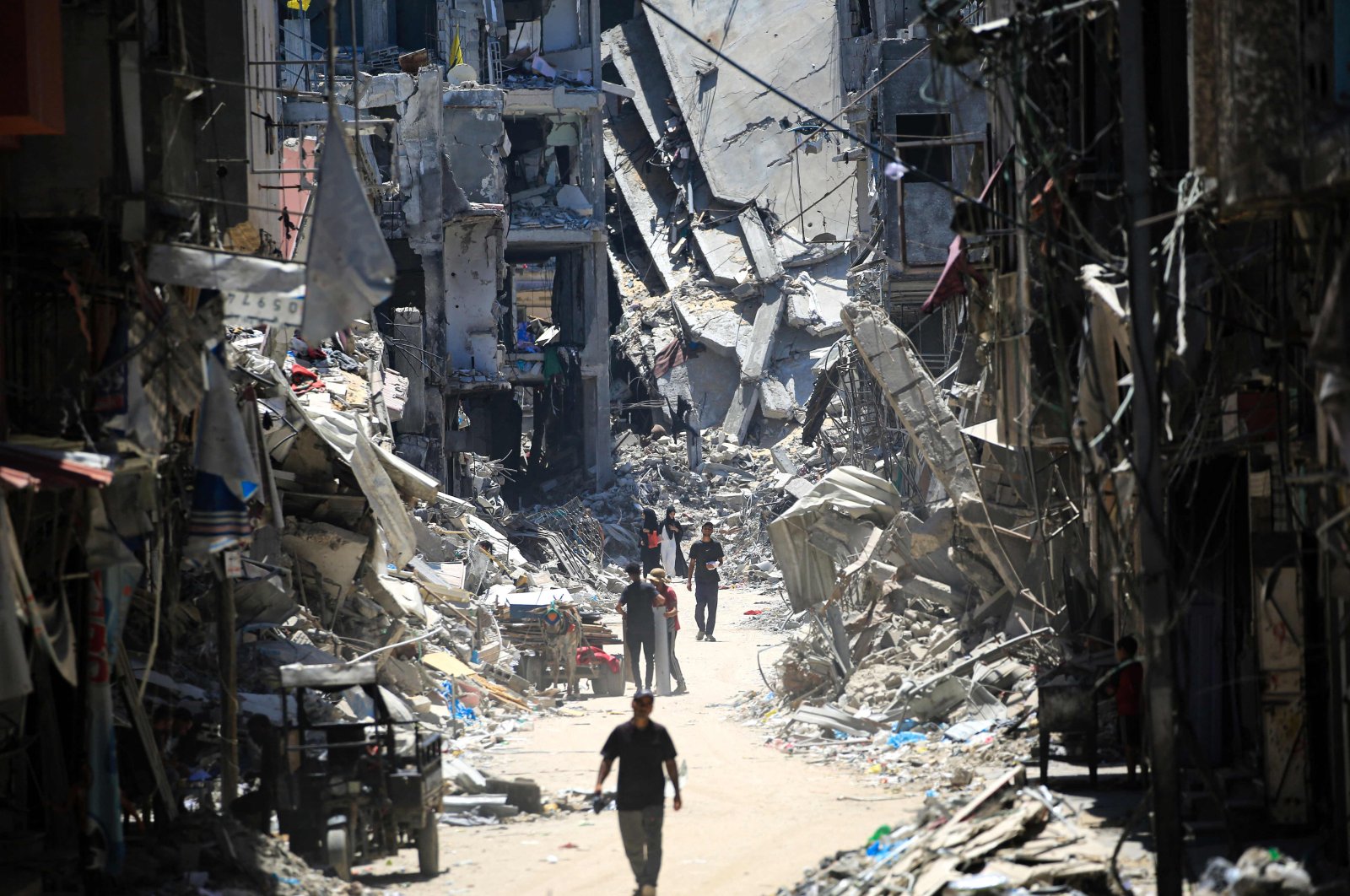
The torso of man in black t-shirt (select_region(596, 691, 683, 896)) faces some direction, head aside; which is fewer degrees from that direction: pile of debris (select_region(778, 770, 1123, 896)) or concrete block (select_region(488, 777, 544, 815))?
the pile of debris

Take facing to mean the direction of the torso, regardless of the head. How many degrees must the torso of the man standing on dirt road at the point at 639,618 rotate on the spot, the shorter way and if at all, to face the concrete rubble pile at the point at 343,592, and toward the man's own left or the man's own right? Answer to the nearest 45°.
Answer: approximately 135° to the man's own left

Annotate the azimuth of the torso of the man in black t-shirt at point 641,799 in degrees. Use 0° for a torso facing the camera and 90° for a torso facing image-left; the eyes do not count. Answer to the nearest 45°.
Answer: approximately 0°

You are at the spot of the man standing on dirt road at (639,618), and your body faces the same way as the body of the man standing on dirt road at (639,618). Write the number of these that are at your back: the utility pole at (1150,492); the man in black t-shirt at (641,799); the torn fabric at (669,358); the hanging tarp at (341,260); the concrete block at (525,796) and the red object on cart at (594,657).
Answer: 4

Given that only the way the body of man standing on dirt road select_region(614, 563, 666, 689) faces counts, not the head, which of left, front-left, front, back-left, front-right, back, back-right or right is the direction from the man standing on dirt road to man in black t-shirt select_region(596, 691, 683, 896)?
back

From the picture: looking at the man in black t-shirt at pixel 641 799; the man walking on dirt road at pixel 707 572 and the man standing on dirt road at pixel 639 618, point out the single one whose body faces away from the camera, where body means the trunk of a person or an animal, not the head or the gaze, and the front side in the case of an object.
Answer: the man standing on dirt road at pixel 639 618

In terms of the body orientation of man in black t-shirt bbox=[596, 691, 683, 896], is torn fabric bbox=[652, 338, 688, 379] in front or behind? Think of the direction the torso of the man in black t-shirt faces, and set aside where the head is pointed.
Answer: behind

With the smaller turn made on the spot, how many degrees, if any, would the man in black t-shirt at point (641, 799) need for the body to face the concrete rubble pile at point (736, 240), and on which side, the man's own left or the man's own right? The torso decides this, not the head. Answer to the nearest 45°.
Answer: approximately 180°

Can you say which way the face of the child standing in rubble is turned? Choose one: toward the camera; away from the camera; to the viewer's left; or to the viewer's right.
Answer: to the viewer's left

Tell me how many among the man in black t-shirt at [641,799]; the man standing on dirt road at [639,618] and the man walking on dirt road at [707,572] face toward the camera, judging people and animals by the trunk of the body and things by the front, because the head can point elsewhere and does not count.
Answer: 2

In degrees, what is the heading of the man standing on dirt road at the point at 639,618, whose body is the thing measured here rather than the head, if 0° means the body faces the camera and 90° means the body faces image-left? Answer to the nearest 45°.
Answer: approximately 180°

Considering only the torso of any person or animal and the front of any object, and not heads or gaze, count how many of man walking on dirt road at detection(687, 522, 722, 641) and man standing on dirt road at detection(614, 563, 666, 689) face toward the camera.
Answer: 1

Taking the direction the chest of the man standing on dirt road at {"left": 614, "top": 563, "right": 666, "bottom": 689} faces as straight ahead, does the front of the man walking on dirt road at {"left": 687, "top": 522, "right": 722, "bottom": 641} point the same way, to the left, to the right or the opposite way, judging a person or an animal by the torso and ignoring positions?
the opposite way
